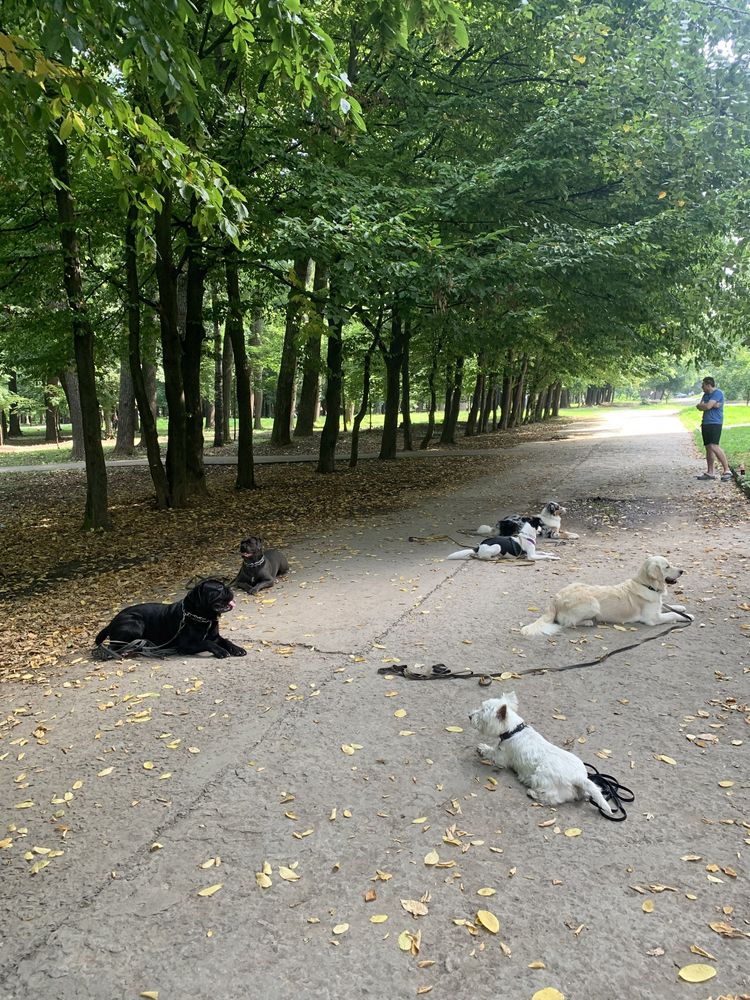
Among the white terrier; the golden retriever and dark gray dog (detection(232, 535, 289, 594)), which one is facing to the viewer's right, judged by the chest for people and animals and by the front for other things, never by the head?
the golden retriever

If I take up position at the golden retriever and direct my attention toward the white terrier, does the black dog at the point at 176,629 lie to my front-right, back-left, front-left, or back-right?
front-right

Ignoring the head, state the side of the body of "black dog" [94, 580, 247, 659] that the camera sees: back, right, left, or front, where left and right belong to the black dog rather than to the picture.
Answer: right

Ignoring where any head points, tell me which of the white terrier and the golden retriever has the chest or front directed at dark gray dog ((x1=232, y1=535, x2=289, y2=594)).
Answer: the white terrier

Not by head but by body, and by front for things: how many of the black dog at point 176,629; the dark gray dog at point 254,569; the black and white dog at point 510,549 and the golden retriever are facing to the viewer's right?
3

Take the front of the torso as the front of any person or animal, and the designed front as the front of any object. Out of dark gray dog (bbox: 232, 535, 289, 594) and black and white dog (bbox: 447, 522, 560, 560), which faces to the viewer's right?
the black and white dog

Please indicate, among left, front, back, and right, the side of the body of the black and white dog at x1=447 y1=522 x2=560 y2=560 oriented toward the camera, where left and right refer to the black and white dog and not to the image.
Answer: right

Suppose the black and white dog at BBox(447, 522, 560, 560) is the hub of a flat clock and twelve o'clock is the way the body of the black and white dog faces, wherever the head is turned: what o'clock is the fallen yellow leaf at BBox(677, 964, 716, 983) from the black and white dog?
The fallen yellow leaf is roughly at 3 o'clock from the black and white dog.

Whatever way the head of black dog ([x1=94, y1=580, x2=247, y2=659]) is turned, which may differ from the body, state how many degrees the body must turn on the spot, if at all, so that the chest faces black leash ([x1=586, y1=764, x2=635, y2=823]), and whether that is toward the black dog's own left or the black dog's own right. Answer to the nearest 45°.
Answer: approximately 45° to the black dog's own right

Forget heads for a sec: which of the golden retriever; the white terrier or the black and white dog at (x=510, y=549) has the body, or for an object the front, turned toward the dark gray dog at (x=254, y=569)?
the white terrier

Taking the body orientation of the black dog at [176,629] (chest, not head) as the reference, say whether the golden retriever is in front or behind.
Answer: in front

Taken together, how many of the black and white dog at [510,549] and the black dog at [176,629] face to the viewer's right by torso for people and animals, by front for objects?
2

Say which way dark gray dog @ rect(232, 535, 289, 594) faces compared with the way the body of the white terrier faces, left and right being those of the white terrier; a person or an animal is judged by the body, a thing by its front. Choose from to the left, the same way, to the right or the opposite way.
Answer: to the left

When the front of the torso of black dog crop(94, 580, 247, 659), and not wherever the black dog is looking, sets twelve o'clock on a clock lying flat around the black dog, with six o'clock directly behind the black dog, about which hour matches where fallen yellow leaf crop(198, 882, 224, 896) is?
The fallen yellow leaf is roughly at 3 o'clock from the black dog.

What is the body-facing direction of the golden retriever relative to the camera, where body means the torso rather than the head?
to the viewer's right

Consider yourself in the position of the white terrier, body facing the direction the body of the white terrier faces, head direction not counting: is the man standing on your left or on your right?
on your right

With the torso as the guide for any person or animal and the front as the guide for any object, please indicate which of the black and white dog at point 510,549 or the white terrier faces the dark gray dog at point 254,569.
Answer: the white terrier

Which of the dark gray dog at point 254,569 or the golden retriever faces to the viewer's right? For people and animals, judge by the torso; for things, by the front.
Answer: the golden retriever

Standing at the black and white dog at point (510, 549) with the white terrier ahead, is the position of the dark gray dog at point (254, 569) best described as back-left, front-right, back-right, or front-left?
front-right

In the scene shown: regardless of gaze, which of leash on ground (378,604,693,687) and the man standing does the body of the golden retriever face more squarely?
the man standing

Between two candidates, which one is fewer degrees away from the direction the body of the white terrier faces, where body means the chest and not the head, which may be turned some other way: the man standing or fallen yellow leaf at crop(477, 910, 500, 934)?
the man standing

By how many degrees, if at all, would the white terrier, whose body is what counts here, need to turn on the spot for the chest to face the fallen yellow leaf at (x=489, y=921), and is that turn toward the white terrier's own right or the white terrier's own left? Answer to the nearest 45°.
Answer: approximately 135° to the white terrier's own left

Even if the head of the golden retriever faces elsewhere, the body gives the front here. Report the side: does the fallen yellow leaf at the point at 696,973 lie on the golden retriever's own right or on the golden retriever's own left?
on the golden retriever's own right
